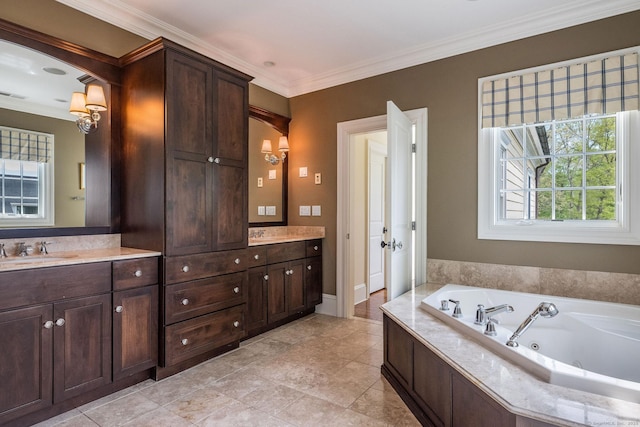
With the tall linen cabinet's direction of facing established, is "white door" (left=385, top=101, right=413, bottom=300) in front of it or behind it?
in front

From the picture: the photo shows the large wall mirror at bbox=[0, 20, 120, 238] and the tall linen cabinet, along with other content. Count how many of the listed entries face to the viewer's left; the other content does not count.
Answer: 0

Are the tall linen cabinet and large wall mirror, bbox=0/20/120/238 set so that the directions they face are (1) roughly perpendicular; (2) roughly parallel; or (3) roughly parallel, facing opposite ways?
roughly parallel

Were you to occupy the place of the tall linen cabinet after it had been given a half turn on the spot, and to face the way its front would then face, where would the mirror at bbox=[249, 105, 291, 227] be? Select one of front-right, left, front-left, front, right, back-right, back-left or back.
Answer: right

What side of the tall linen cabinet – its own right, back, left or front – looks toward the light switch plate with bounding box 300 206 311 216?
left

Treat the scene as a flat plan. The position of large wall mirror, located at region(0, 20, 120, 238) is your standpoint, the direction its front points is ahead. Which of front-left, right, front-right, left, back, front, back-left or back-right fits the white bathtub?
front

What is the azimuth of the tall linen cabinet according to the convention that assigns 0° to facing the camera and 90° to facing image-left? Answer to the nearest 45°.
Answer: approximately 315°

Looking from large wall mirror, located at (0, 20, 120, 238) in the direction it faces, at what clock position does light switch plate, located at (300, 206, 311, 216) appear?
The light switch plate is roughly at 10 o'clock from the large wall mirror.

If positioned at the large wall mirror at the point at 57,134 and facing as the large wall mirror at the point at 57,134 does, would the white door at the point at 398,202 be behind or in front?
in front

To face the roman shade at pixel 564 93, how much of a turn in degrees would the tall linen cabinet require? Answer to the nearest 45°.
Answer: approximately 45° to its left

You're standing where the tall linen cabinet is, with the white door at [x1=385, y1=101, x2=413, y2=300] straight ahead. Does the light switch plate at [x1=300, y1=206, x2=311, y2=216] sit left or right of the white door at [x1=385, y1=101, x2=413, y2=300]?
left

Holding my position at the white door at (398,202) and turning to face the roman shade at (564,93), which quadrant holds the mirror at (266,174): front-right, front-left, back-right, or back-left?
back-left

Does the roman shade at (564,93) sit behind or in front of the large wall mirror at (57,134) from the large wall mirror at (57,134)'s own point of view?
in front

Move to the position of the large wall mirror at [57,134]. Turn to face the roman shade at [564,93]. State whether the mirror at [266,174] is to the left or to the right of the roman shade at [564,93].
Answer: left

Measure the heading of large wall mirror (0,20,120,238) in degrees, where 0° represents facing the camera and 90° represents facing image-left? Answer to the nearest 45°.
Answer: approximately 315°

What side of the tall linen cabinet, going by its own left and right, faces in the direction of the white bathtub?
front
